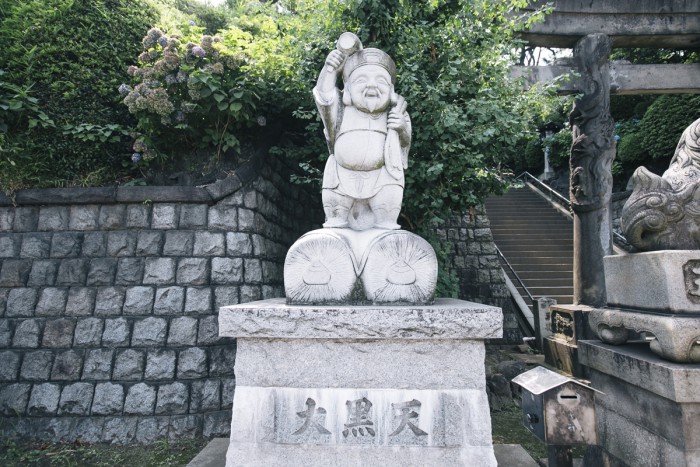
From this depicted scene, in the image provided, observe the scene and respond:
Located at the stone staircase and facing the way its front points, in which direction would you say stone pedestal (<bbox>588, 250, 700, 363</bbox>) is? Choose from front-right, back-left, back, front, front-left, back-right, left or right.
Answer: front

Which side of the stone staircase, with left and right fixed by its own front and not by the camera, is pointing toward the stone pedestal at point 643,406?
front

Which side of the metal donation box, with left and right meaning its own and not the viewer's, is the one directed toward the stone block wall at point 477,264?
back

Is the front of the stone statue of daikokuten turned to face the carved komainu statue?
no

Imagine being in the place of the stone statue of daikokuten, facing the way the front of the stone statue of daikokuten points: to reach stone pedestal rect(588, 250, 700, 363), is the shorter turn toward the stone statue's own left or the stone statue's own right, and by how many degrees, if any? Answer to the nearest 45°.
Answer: approximately 90° to the stone statue's own left

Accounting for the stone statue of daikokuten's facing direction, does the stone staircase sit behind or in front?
behind

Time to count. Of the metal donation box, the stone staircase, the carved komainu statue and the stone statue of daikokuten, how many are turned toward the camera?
3

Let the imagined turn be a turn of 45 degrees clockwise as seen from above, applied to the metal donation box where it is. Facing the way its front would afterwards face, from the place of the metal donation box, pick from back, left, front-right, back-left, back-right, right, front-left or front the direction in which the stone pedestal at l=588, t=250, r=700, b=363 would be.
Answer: back

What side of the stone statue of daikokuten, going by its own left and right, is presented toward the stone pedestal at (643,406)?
left

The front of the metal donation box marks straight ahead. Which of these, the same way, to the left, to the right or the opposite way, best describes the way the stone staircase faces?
the same way

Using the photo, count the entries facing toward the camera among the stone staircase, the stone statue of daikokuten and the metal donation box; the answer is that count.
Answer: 3

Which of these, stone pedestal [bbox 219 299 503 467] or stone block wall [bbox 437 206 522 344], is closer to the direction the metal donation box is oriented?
the stone pedestal

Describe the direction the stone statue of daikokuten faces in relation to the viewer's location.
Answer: facing the viewer

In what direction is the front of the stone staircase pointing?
toward the camera
